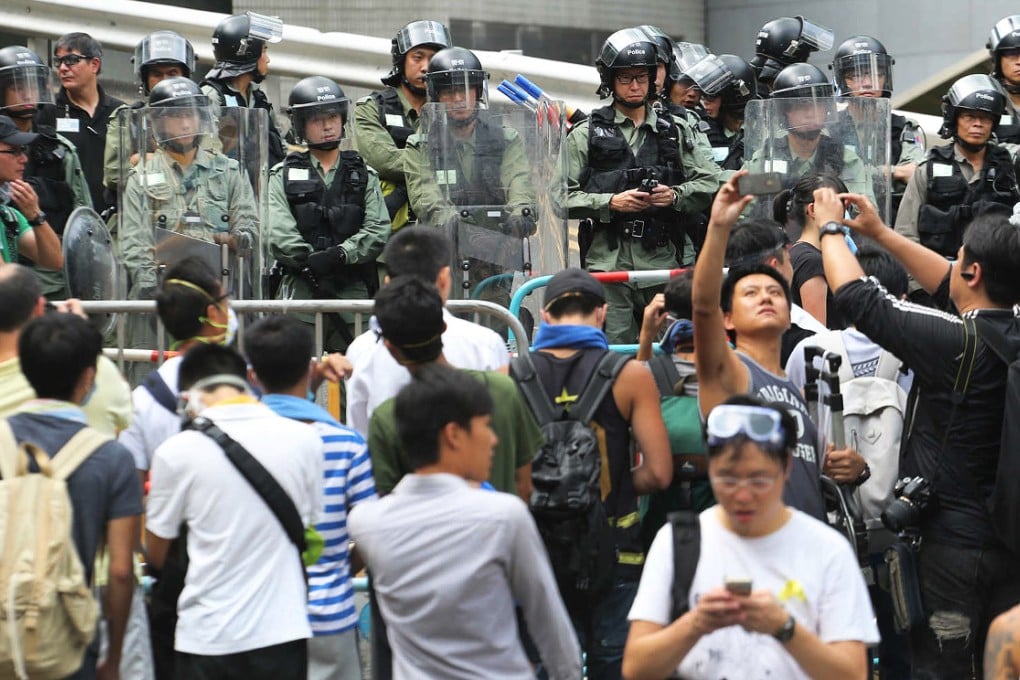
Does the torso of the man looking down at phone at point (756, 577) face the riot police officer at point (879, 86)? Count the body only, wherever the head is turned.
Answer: no

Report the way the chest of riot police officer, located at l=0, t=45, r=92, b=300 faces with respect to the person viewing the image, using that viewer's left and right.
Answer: facing the viewer

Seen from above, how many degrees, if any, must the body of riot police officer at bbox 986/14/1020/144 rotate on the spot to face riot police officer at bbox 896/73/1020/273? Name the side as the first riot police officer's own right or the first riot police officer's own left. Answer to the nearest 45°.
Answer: approximately 45° to the first riot police officer's own right

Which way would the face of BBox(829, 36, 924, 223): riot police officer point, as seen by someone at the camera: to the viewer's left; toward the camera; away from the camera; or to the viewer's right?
toward the camera

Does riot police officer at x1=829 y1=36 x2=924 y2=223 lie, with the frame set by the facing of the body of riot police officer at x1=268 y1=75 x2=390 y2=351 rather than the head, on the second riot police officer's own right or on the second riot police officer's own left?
on the second riot police officer's own left

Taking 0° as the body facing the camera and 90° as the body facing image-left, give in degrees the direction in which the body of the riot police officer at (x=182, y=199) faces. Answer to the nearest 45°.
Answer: approximately 0°

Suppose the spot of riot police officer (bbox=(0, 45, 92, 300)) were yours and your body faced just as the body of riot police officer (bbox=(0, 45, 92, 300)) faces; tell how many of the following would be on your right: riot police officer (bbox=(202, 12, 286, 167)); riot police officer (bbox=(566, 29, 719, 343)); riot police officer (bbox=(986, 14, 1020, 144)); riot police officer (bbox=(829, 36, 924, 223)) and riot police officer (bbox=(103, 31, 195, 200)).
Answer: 0

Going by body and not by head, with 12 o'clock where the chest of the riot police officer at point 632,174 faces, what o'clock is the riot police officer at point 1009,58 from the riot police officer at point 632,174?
the riot police officer at point 1009,58 is roughly at 8 o'clock from the riot police officer at point 632,174.

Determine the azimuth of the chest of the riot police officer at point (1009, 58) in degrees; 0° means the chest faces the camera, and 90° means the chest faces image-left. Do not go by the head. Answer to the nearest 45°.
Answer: approximately 315°

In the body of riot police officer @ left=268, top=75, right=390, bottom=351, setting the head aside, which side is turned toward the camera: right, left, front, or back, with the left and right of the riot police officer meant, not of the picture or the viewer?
front

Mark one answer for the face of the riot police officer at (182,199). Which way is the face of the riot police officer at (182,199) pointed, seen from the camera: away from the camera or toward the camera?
toward the camera

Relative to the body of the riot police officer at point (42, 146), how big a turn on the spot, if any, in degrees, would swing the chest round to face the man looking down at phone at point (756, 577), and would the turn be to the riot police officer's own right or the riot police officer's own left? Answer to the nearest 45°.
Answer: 0° — they already face them

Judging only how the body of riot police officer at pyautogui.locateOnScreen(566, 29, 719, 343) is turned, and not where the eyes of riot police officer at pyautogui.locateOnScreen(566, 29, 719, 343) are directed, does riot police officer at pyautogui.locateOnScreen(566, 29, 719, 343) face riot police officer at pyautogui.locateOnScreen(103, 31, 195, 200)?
no

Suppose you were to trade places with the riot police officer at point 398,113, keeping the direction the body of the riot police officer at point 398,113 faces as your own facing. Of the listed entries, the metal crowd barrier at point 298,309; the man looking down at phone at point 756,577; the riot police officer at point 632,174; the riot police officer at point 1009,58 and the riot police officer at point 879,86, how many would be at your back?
0

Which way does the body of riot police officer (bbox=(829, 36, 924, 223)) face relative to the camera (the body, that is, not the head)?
toward the camera

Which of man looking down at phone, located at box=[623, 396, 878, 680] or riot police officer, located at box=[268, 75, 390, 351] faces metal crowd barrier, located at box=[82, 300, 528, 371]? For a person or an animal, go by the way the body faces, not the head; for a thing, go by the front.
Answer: the riot police officer

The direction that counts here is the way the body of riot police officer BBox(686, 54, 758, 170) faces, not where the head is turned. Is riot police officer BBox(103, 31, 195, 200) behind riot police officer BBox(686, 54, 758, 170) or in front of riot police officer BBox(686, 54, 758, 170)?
in front
